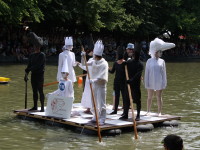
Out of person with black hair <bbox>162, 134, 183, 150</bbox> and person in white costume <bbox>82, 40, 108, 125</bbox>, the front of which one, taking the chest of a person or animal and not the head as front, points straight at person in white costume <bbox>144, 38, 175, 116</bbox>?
the person with black hair

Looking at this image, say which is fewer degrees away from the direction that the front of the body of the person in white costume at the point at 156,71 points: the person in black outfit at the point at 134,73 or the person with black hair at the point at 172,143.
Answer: the person with black hair

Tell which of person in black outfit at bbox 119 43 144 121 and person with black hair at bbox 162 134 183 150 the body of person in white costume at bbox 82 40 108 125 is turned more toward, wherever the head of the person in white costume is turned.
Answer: the person with black hair

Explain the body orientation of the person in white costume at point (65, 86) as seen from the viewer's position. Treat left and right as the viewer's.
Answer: facing the viewer and to the left of the viewer

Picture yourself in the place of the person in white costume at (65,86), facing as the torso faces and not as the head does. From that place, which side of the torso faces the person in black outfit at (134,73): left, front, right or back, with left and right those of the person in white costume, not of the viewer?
left

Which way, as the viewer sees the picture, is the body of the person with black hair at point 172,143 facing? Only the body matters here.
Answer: away from the camera

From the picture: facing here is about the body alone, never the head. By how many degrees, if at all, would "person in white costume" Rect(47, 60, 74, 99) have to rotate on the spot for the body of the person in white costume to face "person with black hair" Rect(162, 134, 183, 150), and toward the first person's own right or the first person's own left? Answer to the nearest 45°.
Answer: approximately 45° to the first person's own left

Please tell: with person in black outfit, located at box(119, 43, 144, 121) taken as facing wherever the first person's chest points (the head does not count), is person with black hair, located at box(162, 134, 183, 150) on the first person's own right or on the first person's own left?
on the first person's own left

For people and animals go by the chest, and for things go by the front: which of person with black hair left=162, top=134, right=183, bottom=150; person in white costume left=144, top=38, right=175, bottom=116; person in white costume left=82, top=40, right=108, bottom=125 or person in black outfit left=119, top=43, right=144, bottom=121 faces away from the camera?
the person with black hair

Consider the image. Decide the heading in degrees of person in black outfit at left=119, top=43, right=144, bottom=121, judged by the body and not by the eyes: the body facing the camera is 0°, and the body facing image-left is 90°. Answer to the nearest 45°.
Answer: approximately 45°

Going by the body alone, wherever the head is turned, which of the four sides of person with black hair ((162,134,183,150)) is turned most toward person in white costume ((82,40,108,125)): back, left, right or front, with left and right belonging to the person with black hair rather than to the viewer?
front

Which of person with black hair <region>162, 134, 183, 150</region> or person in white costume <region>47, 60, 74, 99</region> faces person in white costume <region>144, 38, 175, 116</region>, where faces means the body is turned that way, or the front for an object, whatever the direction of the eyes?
the person with black hair

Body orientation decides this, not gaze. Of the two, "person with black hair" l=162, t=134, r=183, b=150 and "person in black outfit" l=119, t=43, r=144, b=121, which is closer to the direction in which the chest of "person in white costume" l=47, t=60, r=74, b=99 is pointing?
the person with black hair

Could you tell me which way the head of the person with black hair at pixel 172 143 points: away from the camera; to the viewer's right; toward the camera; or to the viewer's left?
away from the camera

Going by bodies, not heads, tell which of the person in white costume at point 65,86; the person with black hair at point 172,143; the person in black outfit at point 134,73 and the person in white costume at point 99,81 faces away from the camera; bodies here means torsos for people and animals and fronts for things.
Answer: the person with black hair

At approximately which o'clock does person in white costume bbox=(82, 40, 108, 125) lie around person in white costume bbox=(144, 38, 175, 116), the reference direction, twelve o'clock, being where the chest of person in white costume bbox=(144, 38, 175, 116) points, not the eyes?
person in white costume bbox=(82, 40, 108, 125) is roughly at 3 o'clock from person in white costume bbox=(144, 38, 175, 116).
